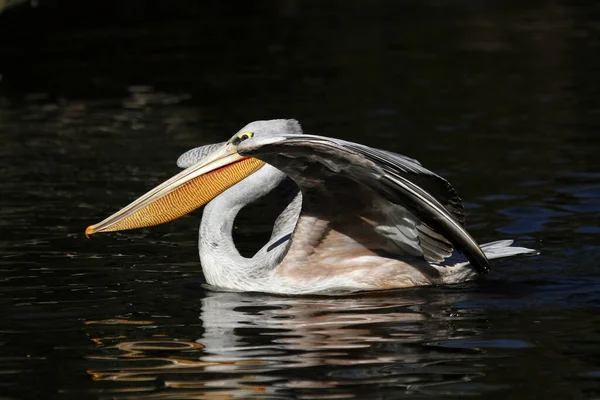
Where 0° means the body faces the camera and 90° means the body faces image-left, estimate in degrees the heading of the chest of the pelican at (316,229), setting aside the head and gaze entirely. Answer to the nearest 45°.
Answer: approximately 90°
